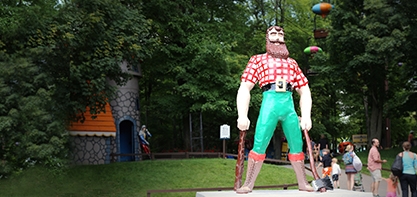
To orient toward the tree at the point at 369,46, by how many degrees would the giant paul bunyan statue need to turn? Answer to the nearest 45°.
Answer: approximately 180°
